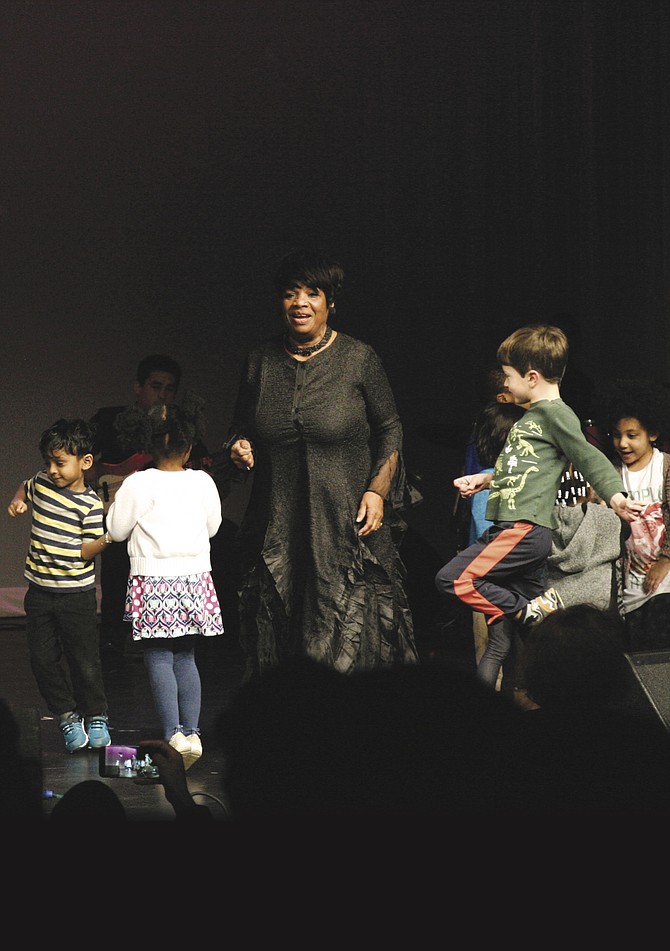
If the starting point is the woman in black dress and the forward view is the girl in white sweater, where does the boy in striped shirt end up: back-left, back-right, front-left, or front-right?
front-right

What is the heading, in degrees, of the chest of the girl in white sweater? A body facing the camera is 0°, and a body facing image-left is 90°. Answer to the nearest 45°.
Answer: approximately 180°

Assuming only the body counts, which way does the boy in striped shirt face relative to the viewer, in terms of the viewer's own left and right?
facing the viewer

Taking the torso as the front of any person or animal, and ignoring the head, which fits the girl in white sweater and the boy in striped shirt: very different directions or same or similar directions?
very different directions

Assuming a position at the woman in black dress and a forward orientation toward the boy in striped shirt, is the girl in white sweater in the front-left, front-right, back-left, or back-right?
front-left

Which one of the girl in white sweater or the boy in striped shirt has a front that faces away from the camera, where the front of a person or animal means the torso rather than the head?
the girl in white sweater

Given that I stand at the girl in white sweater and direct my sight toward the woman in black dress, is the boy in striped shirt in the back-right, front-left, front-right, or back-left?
back-left

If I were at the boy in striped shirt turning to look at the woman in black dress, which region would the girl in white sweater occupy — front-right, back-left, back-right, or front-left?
front-right
